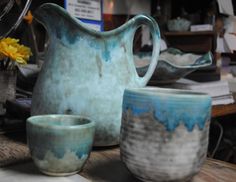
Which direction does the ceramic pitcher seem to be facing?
to the viewer's left

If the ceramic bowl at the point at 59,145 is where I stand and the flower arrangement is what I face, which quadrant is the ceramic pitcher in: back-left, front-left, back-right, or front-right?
front-right

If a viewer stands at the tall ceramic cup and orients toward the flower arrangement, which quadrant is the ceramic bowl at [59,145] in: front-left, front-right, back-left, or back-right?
front-left

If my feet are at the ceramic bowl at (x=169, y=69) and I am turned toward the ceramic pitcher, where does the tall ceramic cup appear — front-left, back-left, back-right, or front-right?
front-left
